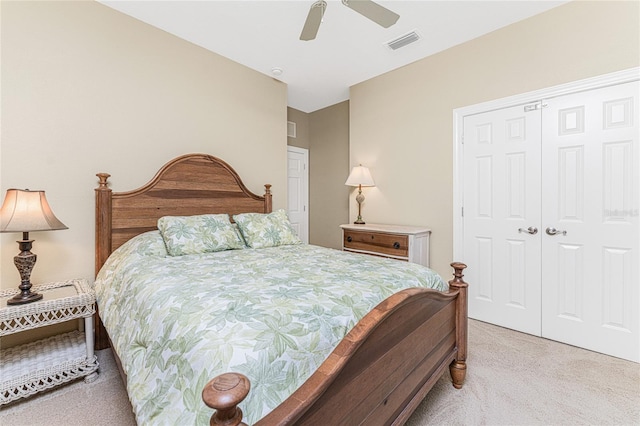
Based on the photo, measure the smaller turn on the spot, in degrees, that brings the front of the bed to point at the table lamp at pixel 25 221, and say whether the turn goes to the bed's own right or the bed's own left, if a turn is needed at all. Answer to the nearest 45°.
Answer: approximately 180°

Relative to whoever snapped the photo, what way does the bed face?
facing the viewer and to the right of the viewer

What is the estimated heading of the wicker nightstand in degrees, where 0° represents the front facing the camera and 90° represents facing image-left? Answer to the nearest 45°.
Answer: approximately 315°

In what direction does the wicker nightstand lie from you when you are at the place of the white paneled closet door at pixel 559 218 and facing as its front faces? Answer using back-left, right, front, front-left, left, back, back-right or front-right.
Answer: front

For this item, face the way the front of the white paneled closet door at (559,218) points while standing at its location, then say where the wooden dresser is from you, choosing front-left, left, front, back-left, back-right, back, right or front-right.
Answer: front-right

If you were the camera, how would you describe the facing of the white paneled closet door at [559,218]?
facing the viewer and to the left of the viewer

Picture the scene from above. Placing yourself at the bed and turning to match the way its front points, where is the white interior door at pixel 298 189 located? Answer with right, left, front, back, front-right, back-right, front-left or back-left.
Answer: back-left

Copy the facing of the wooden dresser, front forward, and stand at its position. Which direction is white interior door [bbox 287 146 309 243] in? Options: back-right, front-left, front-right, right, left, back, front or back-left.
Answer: right

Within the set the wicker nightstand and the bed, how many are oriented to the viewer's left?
0

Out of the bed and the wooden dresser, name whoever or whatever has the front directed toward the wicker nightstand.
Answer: the wooden dresser
